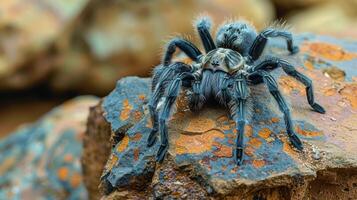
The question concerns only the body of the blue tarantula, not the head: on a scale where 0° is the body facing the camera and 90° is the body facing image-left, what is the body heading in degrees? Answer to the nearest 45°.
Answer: approximately 0°

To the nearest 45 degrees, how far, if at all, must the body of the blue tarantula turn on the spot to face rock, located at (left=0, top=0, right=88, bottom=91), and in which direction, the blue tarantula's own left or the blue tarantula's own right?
approximately 135° to the blue tarantula's own right

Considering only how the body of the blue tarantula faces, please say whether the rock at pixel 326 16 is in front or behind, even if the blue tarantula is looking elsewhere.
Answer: behind
